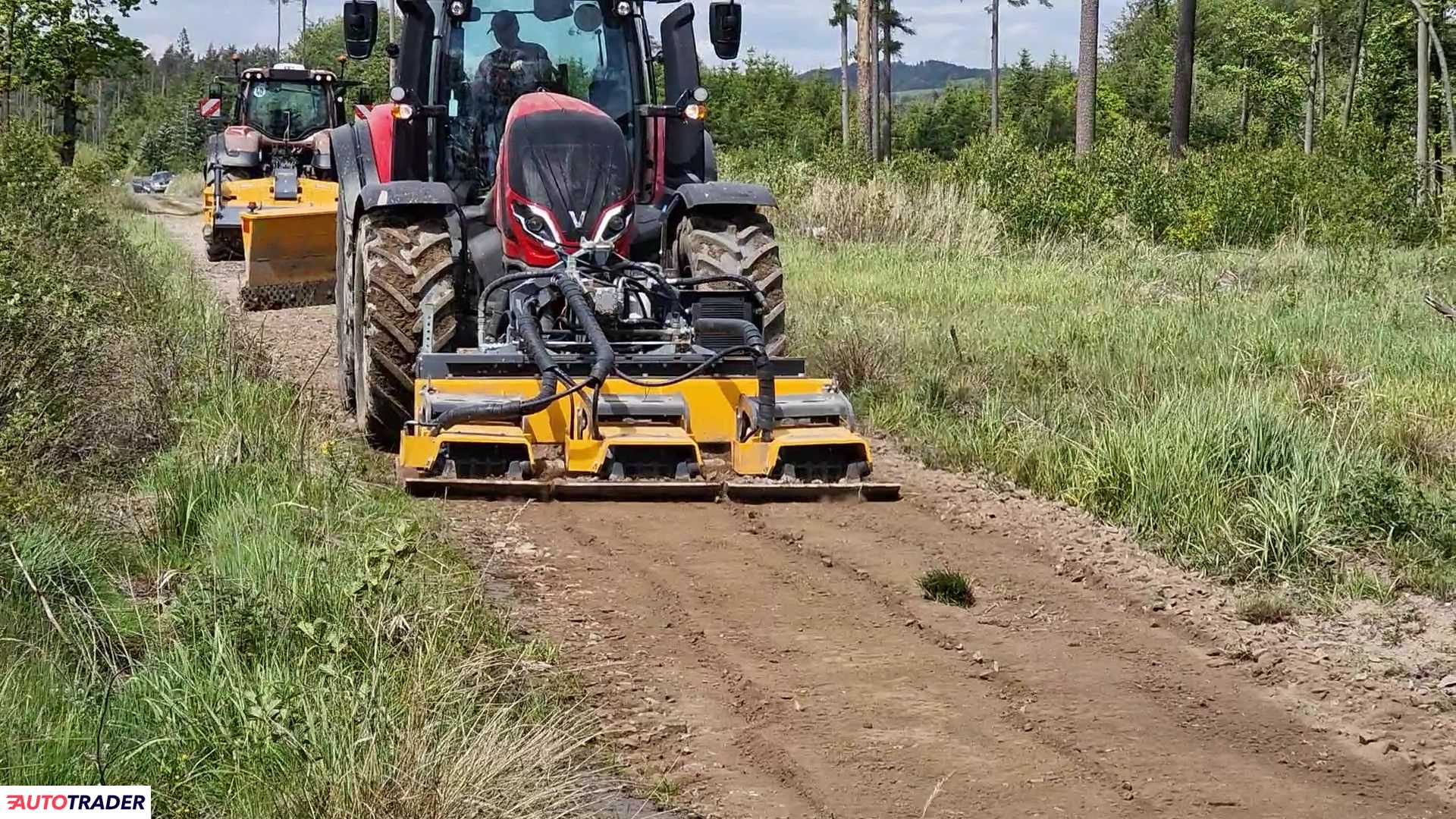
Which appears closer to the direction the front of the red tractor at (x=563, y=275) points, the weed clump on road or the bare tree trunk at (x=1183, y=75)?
the weed clump on road

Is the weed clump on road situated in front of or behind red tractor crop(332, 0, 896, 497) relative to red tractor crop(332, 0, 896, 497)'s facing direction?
in front

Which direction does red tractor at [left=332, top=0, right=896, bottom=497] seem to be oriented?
toward the camera

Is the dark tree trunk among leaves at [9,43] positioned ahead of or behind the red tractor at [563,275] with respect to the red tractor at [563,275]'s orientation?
behind

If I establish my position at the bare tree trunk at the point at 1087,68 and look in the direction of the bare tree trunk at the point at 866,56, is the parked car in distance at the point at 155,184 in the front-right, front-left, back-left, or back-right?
front-left

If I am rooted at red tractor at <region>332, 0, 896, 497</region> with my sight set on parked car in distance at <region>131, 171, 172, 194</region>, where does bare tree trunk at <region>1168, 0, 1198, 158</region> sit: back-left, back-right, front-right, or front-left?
front-right

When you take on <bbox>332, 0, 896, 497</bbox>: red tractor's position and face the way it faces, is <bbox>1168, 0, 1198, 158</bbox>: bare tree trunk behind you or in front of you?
behind

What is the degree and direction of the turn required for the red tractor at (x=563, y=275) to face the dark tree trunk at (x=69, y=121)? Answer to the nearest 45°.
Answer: approximately 135° to its right

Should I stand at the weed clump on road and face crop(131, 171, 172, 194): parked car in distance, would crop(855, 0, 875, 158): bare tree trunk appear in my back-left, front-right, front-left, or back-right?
front-right

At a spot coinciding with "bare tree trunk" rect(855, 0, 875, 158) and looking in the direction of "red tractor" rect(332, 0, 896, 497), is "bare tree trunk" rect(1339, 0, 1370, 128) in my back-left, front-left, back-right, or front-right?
back-left

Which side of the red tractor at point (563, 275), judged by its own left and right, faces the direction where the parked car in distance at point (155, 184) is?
back
